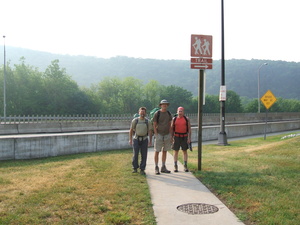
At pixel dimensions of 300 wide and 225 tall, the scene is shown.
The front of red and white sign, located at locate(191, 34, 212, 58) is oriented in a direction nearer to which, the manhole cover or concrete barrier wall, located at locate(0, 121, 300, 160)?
the manhole cover

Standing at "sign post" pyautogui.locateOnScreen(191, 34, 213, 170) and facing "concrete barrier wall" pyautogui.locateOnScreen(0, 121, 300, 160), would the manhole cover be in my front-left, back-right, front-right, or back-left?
back-left

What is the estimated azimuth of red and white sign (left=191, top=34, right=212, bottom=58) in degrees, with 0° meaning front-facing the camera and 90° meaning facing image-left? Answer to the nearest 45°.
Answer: approximately 0°

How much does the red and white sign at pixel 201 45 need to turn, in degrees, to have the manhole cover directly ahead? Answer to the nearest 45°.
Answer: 0° — it already faces it
